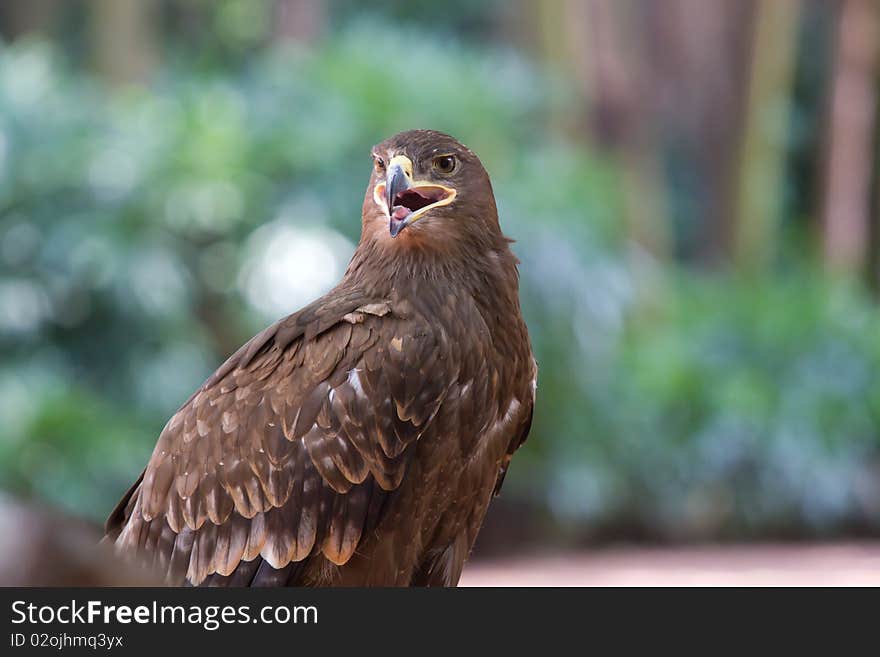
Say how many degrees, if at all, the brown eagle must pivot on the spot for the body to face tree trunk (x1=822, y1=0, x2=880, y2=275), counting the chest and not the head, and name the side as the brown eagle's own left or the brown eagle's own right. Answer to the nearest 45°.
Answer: approximately 90° to the brown eagle's own left
